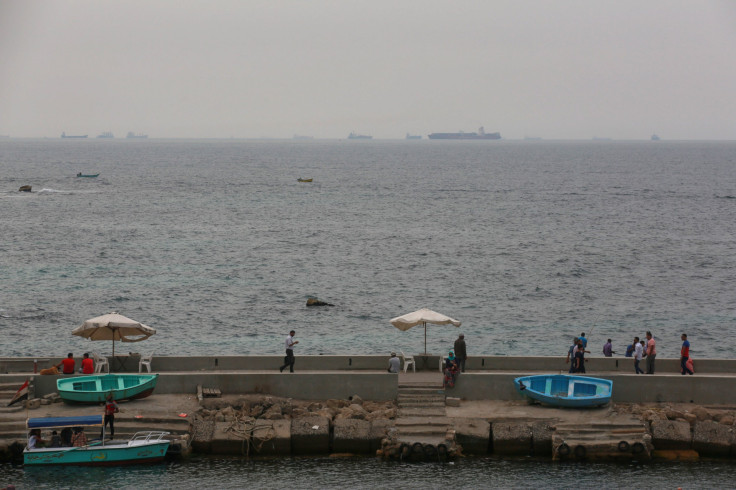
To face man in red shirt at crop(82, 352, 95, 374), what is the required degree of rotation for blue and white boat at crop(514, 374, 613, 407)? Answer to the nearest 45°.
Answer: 0° — it already faces them

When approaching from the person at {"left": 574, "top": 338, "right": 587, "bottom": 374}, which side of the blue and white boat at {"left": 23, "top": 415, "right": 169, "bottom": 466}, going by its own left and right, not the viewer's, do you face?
front

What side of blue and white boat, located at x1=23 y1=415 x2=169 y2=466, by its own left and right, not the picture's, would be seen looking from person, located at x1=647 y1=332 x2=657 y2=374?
front

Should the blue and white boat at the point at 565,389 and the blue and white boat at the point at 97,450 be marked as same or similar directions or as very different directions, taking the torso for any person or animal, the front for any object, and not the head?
very different directions

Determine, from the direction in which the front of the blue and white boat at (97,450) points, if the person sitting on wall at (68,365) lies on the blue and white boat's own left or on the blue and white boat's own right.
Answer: on the blue and white boat's own left

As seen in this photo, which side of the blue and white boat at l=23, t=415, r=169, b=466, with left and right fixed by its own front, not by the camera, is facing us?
right

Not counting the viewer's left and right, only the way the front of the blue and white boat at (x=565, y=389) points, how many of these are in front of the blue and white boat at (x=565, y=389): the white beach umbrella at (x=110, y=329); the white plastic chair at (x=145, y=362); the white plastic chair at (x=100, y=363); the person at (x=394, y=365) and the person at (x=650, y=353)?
4

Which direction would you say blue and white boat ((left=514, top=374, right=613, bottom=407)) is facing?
to the viewer's left

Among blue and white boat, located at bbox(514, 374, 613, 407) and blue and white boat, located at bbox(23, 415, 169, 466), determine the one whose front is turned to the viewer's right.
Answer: blue and white boat, located at bbox(23, 415, 169, 466)

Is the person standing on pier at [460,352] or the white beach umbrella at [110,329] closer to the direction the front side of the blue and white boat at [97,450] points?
the person standing on pier
